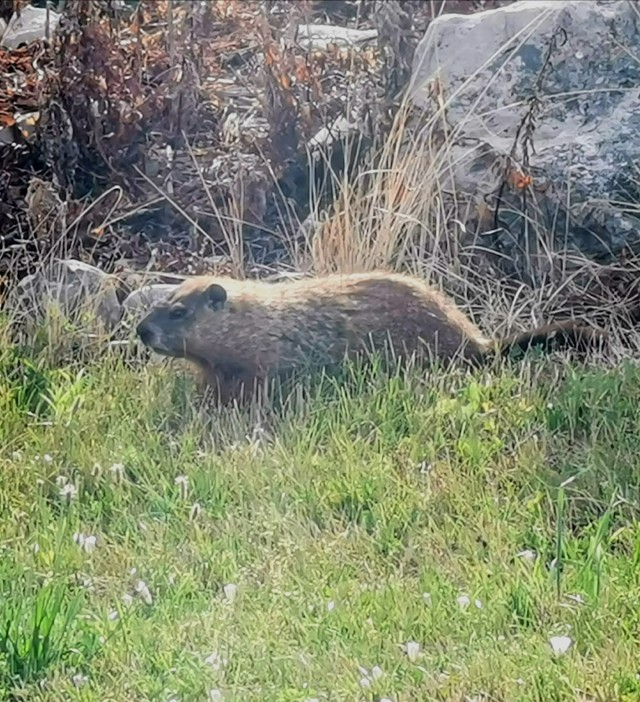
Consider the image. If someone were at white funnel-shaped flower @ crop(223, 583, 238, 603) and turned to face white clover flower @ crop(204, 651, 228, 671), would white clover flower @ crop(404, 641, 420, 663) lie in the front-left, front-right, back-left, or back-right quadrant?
front-left

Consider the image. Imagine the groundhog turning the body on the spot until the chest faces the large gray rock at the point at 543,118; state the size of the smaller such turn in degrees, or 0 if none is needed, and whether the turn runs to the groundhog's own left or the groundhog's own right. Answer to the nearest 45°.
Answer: approximately 135° to the groundhog's own right

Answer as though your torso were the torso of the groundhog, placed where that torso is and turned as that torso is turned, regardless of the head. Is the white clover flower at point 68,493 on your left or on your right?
on your left

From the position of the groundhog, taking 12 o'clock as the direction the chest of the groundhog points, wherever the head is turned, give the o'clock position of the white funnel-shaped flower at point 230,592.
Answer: The white funnel-shaped flower is roughly at 9 o'clock from the groundhog.

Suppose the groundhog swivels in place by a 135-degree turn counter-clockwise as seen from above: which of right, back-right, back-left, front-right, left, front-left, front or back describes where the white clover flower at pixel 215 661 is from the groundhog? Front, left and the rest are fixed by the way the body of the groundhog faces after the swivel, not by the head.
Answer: front-right

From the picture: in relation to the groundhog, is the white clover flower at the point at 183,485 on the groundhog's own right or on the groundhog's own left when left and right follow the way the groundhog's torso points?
on the groundhog's own left

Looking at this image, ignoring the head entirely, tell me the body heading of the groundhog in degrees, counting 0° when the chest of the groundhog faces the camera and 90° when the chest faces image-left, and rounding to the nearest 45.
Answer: approximately 90°

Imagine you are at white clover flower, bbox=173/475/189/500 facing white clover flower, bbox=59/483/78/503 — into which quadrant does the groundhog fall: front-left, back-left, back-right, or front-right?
back-right

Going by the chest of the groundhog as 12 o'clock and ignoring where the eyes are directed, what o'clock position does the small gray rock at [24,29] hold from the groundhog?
The small gray rock is roughly at 2 o'clock from the groundhog.

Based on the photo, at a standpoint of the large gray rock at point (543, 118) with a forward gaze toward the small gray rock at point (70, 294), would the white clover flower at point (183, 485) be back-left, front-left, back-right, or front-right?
front-left

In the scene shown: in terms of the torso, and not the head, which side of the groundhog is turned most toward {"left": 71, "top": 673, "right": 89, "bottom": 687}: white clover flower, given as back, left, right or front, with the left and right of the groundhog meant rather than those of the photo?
left

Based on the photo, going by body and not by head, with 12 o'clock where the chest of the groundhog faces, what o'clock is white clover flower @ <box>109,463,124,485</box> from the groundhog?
The white clover flower is roughly at 10 o'clock from the groundhog.

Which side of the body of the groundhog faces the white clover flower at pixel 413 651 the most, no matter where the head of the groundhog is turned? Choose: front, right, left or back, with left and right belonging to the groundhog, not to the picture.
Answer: left
